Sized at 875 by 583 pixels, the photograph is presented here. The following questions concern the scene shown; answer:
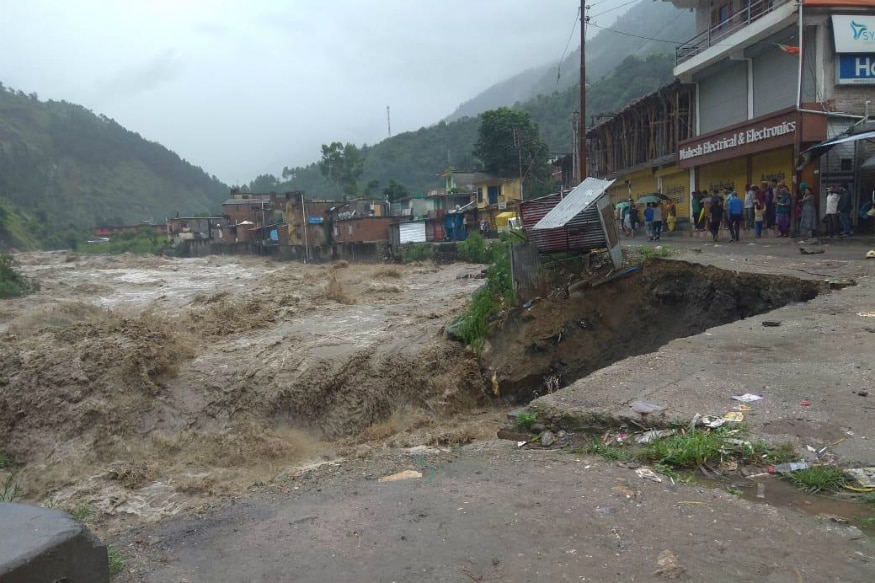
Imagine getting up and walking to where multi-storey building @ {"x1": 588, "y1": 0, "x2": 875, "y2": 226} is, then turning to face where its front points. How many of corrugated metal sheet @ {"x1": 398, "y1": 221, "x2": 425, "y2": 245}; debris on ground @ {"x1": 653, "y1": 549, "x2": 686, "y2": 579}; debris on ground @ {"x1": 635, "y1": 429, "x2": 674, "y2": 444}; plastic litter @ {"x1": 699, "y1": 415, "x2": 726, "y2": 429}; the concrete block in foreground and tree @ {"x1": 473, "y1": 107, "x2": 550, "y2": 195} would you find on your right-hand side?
2

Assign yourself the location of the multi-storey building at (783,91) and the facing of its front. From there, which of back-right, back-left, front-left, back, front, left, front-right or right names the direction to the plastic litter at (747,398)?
front-left

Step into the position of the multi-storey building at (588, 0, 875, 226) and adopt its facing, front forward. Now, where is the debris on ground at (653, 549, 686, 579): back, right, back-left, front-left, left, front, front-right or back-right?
front-left

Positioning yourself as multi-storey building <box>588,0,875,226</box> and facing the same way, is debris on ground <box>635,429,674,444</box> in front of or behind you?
in front

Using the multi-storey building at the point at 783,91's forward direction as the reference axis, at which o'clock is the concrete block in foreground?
The concrete block in foreground is roughly at 11 o'clock from the multi-storey building.

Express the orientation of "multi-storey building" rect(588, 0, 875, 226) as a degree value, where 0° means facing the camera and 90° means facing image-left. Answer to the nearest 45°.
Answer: approximately 45°

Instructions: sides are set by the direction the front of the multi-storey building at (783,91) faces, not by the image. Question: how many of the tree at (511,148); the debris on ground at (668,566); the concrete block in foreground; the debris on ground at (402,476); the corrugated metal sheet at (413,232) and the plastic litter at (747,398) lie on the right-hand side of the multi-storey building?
2

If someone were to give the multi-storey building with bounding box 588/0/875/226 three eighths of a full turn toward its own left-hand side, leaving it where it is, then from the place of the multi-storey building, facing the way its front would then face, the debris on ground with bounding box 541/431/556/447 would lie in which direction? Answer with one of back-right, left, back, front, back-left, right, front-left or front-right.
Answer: right

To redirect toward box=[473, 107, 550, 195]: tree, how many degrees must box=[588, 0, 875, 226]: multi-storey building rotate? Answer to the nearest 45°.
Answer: approximately 90° to its right

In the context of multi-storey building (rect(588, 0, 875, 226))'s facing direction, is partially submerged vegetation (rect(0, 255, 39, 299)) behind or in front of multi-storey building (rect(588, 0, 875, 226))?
in front

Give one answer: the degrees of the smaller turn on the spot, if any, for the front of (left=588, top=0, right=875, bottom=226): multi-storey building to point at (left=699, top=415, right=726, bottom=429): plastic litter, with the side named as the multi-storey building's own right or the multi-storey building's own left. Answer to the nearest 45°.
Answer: approximately 45° to the multi-storey building's own left

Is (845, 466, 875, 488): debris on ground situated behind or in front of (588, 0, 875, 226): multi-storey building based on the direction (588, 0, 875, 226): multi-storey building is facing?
in front

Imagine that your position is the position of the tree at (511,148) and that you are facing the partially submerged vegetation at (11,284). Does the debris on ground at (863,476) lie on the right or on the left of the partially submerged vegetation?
left
